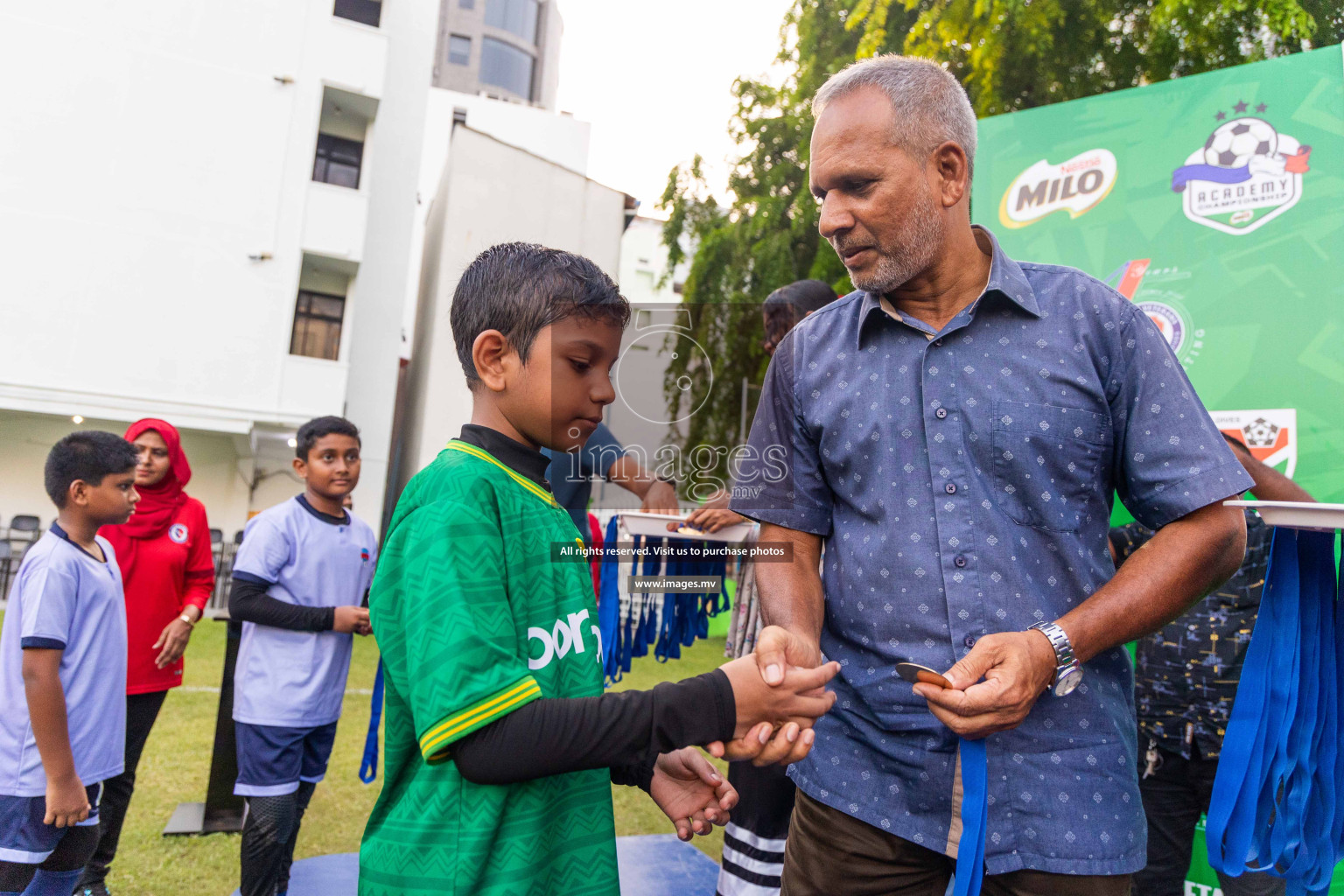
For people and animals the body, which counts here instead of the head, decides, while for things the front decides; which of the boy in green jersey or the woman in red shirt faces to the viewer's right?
the boy in green jersey

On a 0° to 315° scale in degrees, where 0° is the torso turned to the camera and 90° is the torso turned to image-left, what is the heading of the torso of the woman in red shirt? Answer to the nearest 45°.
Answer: approximately 45°

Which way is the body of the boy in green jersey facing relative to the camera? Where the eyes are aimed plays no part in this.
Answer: to the viewer's right

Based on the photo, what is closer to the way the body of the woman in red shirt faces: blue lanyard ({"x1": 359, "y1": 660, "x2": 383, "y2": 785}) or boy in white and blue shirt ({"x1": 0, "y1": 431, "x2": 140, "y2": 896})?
the boy in white and blue shirt

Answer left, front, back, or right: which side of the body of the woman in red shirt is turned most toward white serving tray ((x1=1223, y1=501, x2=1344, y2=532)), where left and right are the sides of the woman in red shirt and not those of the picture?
left

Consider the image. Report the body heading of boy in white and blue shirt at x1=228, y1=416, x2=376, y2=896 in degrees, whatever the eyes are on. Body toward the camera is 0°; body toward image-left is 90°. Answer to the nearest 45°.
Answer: approximately 315°

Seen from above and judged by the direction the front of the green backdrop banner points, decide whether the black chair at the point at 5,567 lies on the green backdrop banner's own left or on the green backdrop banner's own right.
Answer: on the green backdrop banner's own right

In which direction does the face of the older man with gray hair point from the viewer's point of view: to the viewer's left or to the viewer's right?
to the viewer's left

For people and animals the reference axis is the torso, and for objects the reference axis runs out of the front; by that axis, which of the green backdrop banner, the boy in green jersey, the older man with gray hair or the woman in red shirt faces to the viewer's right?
the boy in green jersey

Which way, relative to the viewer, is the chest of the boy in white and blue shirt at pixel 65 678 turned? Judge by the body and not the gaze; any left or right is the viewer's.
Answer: facing to the right of the viewer

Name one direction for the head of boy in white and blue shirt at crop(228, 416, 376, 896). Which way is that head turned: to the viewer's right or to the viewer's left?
to the viewer's right
